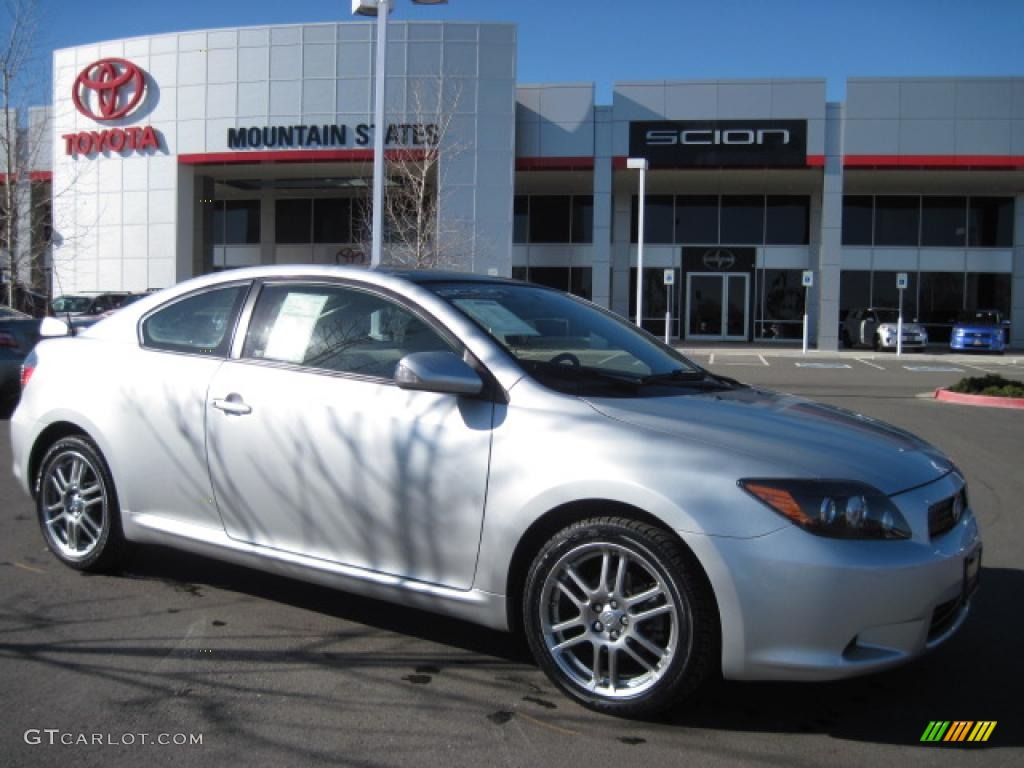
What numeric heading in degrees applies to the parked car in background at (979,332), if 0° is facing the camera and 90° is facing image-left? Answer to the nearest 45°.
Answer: approximately 0°

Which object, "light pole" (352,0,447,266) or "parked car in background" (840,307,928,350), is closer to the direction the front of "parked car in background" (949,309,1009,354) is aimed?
the light pole

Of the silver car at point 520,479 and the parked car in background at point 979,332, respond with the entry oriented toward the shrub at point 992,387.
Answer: the parked car in background

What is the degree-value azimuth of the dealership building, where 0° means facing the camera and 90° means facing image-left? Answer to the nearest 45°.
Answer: approximately 0°

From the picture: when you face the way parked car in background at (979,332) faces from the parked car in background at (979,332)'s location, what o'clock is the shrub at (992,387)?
The shrub is roughly at 12 o'clock from the parked car in background.

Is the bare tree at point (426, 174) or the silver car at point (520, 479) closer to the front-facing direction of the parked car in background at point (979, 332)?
the silver car

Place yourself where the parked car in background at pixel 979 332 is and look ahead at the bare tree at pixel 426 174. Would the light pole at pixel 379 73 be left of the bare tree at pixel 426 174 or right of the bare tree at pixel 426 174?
left

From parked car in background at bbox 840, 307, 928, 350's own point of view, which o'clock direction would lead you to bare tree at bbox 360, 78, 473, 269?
The bare tree is roughly at 3 o'clock from the parked car in background.
